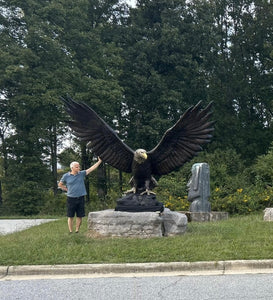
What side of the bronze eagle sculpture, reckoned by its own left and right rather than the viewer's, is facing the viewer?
front
